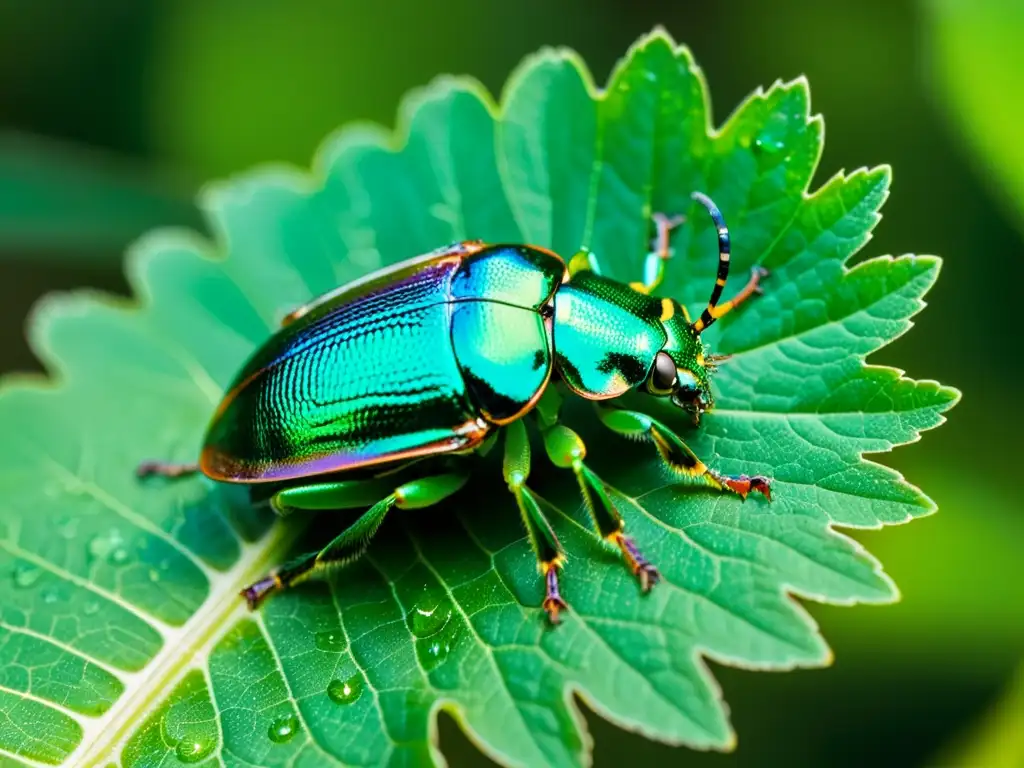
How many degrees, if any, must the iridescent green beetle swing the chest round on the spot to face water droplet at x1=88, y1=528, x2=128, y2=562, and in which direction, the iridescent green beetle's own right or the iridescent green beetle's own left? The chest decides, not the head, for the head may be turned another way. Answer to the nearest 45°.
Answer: approximately 180°

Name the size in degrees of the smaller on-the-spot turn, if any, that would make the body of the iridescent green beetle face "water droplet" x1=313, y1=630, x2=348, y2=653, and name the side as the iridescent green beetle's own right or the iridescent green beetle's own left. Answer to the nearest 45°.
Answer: approximately 180°

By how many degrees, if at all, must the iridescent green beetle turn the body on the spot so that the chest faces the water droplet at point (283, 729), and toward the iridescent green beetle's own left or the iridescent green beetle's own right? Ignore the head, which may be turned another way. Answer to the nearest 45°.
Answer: approximately 180°

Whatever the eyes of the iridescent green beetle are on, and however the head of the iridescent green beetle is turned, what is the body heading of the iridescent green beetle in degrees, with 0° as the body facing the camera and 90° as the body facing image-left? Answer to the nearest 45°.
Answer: approximately 270°

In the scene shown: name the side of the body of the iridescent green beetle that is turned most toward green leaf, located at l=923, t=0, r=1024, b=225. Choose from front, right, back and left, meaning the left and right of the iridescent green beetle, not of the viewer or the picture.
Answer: left

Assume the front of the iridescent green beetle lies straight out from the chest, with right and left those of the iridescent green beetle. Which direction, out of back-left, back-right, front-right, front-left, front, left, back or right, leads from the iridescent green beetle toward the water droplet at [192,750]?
back
